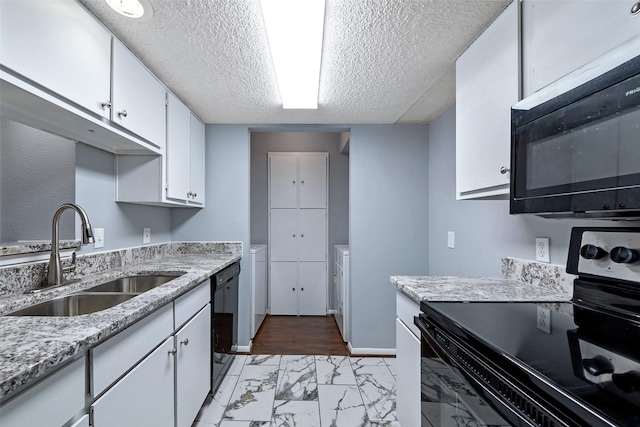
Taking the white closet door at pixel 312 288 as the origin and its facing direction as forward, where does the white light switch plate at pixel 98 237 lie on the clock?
The white light switch plate is roughly at 1 o'clock from the white closet door.

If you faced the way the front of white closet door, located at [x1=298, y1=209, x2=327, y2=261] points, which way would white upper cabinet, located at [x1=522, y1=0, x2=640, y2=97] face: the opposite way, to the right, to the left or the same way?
to the right

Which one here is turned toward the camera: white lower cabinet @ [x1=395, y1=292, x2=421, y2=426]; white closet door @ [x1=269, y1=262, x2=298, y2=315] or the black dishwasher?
the white closet door

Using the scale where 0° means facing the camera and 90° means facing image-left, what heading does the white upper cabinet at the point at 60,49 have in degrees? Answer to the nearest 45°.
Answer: approximately 315°

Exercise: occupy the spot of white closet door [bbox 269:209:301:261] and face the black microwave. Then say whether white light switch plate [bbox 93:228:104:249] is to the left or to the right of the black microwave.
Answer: right

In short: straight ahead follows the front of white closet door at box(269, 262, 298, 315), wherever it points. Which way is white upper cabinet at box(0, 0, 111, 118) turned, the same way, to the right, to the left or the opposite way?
to the left

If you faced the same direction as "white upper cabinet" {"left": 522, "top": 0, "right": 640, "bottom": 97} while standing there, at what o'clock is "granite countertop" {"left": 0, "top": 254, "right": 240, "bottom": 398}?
The granite countertop is roughly at 12 o'clock from the white upper cabinet.

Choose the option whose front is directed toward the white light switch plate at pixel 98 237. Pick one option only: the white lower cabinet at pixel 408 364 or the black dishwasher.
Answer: the white lower cabinet

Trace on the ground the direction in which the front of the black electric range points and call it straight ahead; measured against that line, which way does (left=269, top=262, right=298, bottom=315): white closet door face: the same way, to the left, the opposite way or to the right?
to the left

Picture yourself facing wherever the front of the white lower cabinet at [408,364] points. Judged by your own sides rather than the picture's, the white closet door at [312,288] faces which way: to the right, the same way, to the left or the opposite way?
to the left

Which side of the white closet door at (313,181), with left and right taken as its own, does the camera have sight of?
front

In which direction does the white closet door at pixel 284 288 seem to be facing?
toward the camera

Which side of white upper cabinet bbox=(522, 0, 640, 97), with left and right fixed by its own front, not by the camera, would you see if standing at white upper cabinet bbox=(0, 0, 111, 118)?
front
